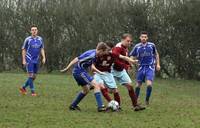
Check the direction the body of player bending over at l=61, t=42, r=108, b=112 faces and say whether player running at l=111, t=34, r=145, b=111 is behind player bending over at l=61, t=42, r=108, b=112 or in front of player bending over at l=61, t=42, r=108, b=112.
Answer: in front

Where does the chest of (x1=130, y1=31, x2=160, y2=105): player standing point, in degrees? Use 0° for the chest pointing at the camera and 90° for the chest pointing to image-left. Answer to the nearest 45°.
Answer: approximately 0°

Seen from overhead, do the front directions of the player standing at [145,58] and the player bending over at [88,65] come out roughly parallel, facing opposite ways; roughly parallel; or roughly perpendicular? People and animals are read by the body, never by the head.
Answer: roughly perpendicular

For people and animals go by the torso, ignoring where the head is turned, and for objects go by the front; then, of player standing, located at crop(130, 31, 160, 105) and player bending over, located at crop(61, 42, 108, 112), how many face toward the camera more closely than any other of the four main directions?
1

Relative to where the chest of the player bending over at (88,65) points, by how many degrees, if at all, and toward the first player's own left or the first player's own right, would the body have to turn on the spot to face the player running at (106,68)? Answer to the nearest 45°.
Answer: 0° — they already face them

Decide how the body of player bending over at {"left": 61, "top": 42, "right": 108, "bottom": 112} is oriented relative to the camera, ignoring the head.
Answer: to the viewer's right
